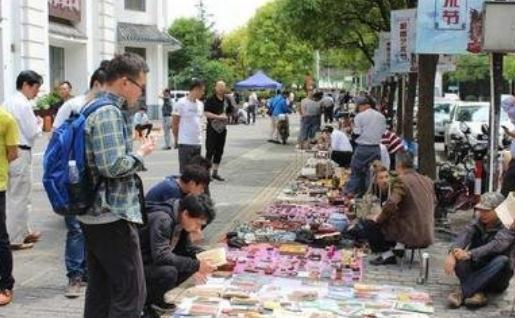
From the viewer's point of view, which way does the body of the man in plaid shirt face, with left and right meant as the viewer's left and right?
facing to the right of the viewer

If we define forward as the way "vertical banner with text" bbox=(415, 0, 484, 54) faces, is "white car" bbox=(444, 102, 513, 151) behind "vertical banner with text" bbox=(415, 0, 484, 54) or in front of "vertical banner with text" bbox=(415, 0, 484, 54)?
behind

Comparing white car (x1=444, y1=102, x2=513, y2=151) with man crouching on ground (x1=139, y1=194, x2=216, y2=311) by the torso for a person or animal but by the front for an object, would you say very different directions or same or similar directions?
very different directions

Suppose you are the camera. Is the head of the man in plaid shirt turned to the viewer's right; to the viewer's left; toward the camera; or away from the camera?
to the viewer's right

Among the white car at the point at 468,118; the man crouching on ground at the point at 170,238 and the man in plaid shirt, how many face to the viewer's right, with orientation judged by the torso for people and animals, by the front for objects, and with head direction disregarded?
2

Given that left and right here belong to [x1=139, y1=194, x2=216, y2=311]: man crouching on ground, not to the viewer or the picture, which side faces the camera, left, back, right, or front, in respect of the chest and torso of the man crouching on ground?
right

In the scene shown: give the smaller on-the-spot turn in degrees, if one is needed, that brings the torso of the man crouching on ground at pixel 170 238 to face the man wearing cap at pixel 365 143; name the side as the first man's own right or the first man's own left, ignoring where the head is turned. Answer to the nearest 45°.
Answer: approximately 45° to the first man's own left

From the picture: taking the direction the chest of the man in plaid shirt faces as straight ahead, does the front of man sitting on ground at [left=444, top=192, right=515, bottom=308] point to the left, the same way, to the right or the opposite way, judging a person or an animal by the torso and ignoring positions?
the opposite way
